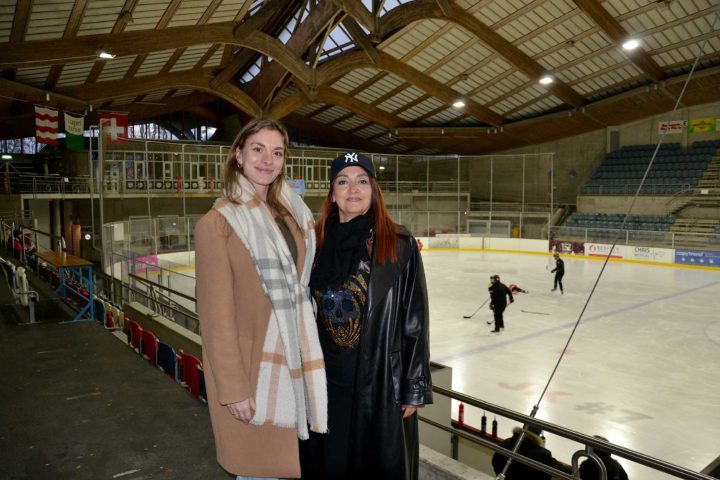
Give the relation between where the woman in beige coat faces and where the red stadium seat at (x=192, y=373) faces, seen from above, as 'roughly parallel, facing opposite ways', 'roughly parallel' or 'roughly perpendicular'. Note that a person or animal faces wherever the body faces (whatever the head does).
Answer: roughly perpendicular

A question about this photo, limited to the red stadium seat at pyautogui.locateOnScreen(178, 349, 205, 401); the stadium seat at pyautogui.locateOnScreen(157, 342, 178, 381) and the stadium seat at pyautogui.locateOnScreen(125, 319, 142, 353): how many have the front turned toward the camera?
0

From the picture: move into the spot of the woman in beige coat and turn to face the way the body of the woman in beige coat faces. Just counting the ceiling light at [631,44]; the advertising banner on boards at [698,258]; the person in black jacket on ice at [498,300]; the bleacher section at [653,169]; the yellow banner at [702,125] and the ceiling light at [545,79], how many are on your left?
6

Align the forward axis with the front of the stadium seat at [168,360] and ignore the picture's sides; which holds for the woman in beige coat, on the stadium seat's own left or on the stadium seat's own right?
on the stadium seat's own right

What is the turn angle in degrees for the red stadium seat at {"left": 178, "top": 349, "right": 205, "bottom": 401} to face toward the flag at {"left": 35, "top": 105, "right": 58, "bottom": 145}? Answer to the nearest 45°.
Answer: approximately 45° to its left

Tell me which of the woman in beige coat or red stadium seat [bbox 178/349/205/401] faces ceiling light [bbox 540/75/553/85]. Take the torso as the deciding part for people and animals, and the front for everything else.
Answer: the red stadium seat

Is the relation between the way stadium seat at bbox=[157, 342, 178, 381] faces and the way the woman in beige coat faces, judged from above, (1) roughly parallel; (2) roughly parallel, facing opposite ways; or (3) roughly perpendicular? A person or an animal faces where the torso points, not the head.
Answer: roughly perpendicular

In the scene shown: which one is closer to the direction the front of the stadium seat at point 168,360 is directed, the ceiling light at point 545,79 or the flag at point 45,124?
the ceiling light

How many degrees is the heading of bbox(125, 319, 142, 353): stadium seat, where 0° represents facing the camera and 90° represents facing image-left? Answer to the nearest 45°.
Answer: approximately 225°

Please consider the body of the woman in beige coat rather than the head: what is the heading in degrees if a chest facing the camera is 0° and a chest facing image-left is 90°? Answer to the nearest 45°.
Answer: approximately 315°

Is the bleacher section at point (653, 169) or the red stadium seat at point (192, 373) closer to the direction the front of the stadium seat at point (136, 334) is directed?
the bleacher section

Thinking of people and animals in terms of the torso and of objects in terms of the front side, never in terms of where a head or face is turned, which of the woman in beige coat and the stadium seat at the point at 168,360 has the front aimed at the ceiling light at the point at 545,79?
the stadium seat

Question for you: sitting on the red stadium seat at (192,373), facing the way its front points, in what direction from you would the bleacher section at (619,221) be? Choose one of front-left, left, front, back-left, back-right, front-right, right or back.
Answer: front

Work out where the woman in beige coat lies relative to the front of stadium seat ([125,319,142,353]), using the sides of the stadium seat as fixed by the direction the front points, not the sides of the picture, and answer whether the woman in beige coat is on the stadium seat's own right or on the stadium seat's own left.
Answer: on the stadium seat's own right

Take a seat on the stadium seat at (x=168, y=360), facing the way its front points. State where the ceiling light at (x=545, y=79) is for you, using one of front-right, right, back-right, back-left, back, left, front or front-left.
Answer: front
